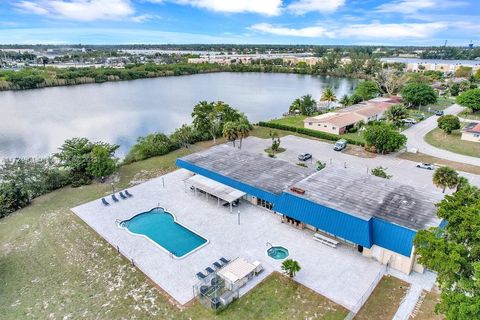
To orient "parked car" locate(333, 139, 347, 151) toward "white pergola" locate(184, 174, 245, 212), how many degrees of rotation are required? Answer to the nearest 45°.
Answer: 0° — it already faces it

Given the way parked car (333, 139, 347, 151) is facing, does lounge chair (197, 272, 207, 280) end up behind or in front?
in front

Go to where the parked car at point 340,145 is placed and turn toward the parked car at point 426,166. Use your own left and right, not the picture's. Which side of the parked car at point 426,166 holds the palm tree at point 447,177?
right

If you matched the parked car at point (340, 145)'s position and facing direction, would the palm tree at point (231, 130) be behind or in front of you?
in front

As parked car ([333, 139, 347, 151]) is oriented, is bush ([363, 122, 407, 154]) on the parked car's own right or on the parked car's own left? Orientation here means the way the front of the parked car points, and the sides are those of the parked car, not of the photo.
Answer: on the parked car's own left

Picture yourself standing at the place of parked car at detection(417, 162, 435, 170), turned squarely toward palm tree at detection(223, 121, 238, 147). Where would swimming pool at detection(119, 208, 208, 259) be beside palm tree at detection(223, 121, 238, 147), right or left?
left

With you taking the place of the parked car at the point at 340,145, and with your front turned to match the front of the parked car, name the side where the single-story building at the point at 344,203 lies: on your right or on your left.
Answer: on your left

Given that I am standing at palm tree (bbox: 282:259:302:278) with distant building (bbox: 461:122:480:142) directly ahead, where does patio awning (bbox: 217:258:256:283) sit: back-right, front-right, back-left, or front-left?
back-left

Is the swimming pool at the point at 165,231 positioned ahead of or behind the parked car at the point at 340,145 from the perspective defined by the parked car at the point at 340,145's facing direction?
ahead

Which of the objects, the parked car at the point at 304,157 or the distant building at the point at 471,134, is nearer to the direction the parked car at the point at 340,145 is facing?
the parked car
